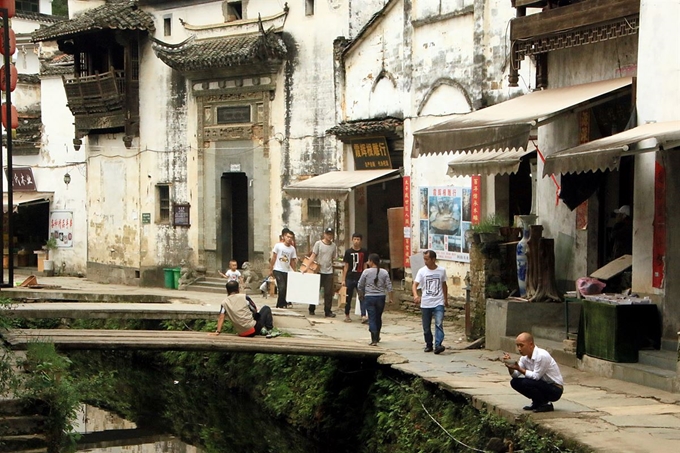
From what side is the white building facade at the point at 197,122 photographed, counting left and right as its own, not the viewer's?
front

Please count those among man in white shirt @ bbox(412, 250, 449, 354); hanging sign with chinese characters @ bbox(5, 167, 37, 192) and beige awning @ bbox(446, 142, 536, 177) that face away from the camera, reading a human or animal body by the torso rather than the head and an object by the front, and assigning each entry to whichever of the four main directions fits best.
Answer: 0

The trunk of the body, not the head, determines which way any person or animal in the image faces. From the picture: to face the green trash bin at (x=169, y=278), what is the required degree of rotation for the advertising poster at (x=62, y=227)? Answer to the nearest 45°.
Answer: approximately 45° to its left

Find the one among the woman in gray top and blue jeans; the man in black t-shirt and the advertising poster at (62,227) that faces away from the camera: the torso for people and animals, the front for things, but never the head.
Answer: the woman in gray top and blue jeans

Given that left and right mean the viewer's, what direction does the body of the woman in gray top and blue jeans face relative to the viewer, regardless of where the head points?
facing away from the viewer

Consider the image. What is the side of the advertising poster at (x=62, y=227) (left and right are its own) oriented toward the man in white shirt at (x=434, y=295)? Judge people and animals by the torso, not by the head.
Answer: front

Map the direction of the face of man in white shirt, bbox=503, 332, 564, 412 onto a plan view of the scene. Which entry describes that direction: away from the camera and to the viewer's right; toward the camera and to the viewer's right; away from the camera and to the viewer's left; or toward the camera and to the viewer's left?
toward the camera and to the viewer's left

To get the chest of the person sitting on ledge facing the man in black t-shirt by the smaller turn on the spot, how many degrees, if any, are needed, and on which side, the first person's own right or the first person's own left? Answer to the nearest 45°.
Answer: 0° — they already face them

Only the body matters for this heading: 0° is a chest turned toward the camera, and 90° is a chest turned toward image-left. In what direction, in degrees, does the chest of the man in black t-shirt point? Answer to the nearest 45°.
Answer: approximately 0°

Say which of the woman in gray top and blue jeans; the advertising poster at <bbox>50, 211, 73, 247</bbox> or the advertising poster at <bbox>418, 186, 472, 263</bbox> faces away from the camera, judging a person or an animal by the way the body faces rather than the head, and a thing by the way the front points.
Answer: the woman in gray top and blue jeans

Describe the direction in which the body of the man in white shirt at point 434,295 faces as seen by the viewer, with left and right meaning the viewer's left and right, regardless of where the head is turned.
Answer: facing the viewer

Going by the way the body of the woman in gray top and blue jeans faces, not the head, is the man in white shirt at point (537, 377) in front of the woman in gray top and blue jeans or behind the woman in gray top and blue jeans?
behind
